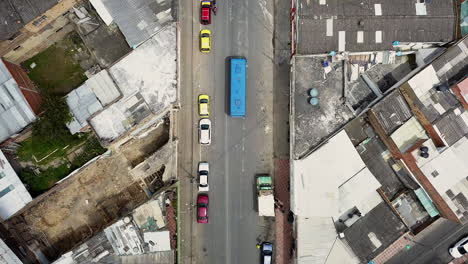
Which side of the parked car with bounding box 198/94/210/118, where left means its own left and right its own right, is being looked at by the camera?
back

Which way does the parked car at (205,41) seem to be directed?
away from the camera

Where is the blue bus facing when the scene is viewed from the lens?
facing away from the viewer

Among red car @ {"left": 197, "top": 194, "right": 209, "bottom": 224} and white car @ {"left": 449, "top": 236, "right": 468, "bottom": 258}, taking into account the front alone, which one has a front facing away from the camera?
the red car

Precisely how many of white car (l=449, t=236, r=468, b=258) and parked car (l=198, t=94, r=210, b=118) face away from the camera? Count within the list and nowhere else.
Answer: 1

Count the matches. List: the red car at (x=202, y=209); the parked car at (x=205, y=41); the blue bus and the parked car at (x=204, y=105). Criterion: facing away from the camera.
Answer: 4

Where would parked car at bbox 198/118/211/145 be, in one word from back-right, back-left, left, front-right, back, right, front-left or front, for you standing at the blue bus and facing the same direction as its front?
left

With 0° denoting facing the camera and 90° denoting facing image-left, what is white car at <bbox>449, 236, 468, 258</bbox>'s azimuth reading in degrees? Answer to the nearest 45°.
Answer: approximately 45°

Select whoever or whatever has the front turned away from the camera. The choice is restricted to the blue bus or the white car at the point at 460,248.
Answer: the blue bus
